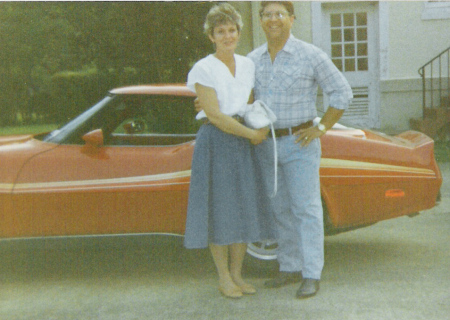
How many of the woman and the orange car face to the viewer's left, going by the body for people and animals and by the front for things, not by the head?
1

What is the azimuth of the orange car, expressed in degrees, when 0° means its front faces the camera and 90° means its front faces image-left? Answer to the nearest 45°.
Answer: approximately 90°

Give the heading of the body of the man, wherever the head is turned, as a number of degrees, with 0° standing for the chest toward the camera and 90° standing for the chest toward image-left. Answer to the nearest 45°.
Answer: approximately 45°

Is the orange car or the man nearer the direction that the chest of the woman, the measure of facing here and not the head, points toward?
the man

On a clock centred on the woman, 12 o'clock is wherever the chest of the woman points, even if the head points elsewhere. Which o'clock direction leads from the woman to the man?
The man is roughly at 10 o'clock from the woman.

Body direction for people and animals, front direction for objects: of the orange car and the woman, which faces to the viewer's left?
the orange car

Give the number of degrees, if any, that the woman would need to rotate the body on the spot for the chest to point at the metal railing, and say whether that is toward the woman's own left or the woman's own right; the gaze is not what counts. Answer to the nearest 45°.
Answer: approximately 90° to the woman's own left

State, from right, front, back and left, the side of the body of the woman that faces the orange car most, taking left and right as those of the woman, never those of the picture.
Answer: back
